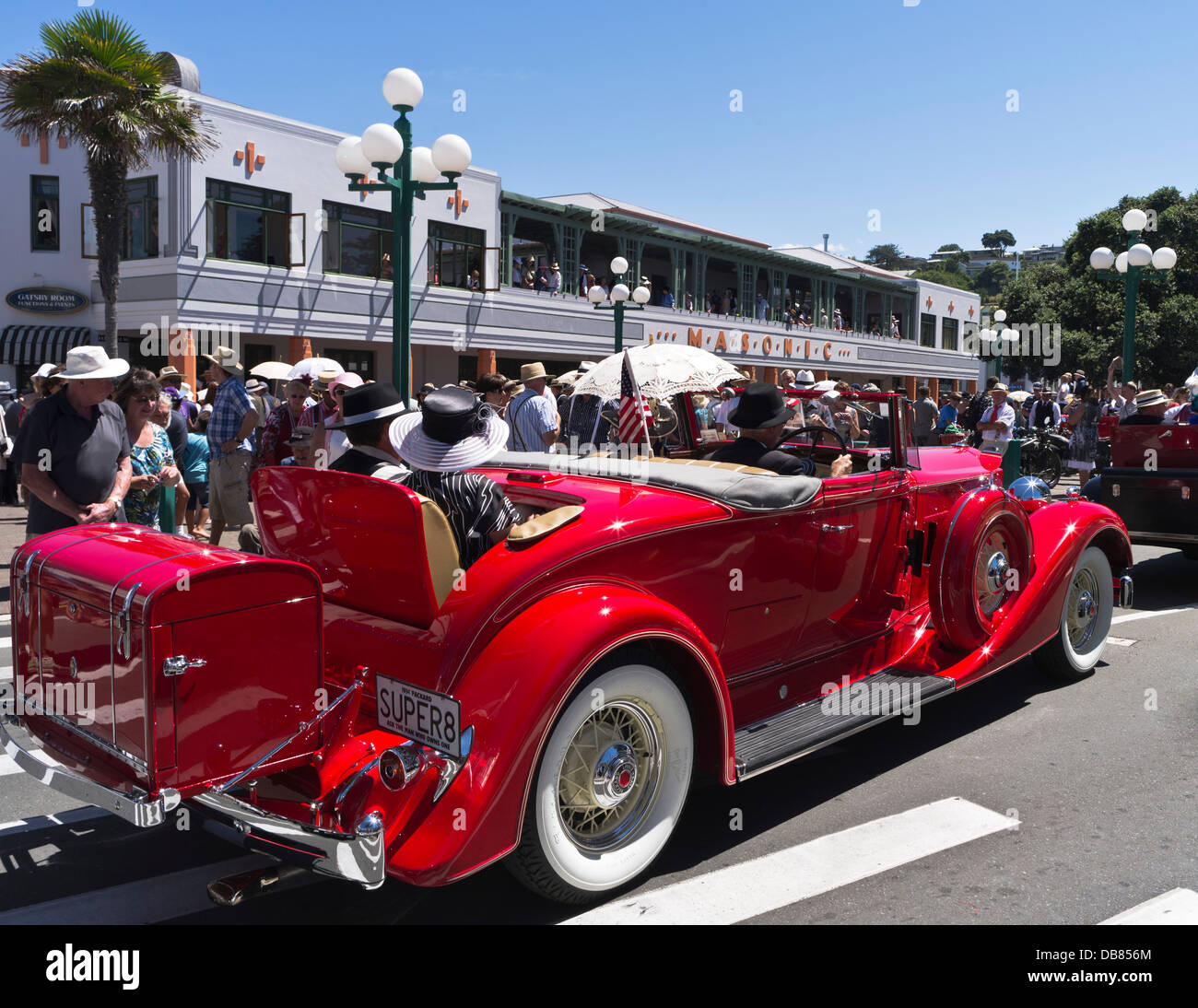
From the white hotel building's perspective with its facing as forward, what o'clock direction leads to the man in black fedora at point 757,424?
The man in black fedora is roughly at 1 o'clock from the white hotel building.

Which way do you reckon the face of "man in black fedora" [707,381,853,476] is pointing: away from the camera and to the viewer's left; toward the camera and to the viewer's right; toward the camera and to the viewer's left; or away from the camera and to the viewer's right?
away from the camera and to the viewer's right

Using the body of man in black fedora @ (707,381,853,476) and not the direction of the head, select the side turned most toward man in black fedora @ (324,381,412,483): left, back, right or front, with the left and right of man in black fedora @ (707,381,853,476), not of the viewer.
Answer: back

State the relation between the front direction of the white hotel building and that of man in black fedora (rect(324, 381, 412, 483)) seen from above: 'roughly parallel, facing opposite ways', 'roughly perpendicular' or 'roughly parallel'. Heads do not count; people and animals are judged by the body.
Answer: roughly perpendicular

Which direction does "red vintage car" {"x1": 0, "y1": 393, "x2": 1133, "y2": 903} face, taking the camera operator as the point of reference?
facing away from the viewer and to the right of the viewer

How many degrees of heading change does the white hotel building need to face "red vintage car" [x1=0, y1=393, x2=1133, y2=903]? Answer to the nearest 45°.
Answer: approximately 45° to its right

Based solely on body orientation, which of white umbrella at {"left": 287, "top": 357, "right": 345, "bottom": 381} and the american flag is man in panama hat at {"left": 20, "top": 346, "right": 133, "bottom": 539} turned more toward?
the american flag

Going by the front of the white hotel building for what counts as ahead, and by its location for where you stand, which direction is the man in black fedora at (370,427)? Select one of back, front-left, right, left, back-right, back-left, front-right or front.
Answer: front-right

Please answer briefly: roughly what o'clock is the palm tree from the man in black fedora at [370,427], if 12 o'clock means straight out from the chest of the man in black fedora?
The palm tree is roughly at 10 o'clock from the man in black fedora.

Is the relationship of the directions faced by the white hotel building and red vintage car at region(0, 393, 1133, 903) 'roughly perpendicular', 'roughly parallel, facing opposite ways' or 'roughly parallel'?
roughly perpendicular

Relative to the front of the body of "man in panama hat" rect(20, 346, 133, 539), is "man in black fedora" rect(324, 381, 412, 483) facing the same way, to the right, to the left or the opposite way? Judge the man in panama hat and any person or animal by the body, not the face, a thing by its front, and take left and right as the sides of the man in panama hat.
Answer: to the left
